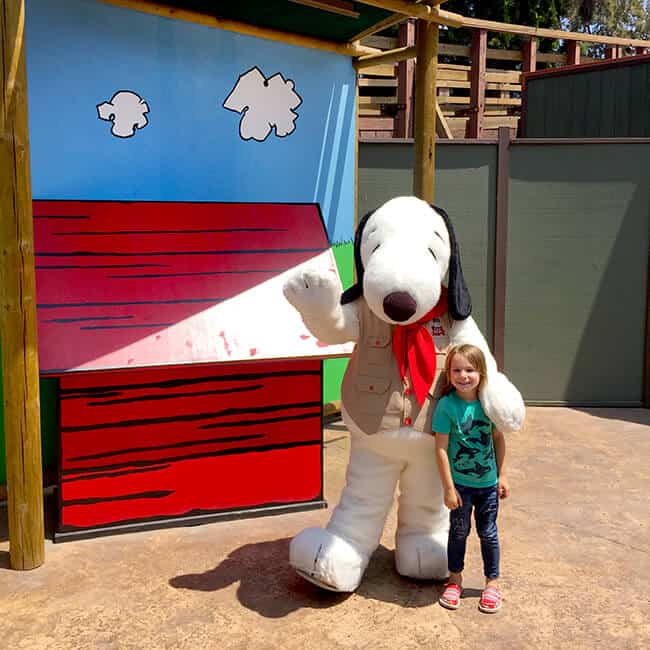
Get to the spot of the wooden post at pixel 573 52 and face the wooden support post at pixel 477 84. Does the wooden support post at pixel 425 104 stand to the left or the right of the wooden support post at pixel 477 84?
left

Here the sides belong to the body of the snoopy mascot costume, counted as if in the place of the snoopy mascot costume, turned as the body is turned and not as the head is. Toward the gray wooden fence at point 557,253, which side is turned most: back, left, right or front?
back

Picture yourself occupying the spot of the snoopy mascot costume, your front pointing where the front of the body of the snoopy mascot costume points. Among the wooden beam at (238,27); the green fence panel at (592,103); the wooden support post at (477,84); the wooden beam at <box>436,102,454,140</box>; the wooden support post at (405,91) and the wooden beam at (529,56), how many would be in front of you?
0

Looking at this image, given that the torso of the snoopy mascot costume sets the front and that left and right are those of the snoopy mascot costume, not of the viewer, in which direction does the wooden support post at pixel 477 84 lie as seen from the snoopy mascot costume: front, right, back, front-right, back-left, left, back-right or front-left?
back

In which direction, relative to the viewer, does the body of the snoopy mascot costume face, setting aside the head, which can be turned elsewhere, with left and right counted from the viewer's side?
facing the viewer

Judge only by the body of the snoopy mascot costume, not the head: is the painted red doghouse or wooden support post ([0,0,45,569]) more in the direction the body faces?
the wooden support post

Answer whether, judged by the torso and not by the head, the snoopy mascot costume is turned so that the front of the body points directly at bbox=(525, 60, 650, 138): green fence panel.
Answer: no

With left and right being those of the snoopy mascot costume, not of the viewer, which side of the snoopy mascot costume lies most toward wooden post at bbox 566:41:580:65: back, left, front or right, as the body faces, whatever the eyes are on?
back

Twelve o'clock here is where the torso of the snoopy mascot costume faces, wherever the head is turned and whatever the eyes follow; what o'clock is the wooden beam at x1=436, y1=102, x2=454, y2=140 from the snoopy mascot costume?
The wooden beam is roughly at 6 o'clock from the snoopy mascot costume.

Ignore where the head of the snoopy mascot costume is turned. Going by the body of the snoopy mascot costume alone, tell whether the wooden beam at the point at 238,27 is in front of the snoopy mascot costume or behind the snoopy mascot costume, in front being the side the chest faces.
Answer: behind

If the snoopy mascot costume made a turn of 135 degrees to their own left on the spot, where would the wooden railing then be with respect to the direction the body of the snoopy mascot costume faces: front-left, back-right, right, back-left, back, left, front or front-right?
front-left

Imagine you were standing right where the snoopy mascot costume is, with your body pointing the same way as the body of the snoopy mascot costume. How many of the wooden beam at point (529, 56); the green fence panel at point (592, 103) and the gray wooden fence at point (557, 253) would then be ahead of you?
0

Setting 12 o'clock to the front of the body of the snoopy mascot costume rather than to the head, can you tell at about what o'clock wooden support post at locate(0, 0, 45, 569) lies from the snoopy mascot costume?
The wooden support post is roughly at 3 o'clock from the snoopy mascot costume.

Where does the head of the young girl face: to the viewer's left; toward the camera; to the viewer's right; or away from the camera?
toward the camera

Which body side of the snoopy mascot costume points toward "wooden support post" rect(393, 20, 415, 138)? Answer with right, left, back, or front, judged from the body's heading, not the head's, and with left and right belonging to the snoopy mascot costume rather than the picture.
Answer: back

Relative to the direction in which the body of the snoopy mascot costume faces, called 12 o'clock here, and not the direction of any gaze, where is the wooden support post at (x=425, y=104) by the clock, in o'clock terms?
The wooden support post is roughly at 6 o'clock from the snoopy mascot costume.
